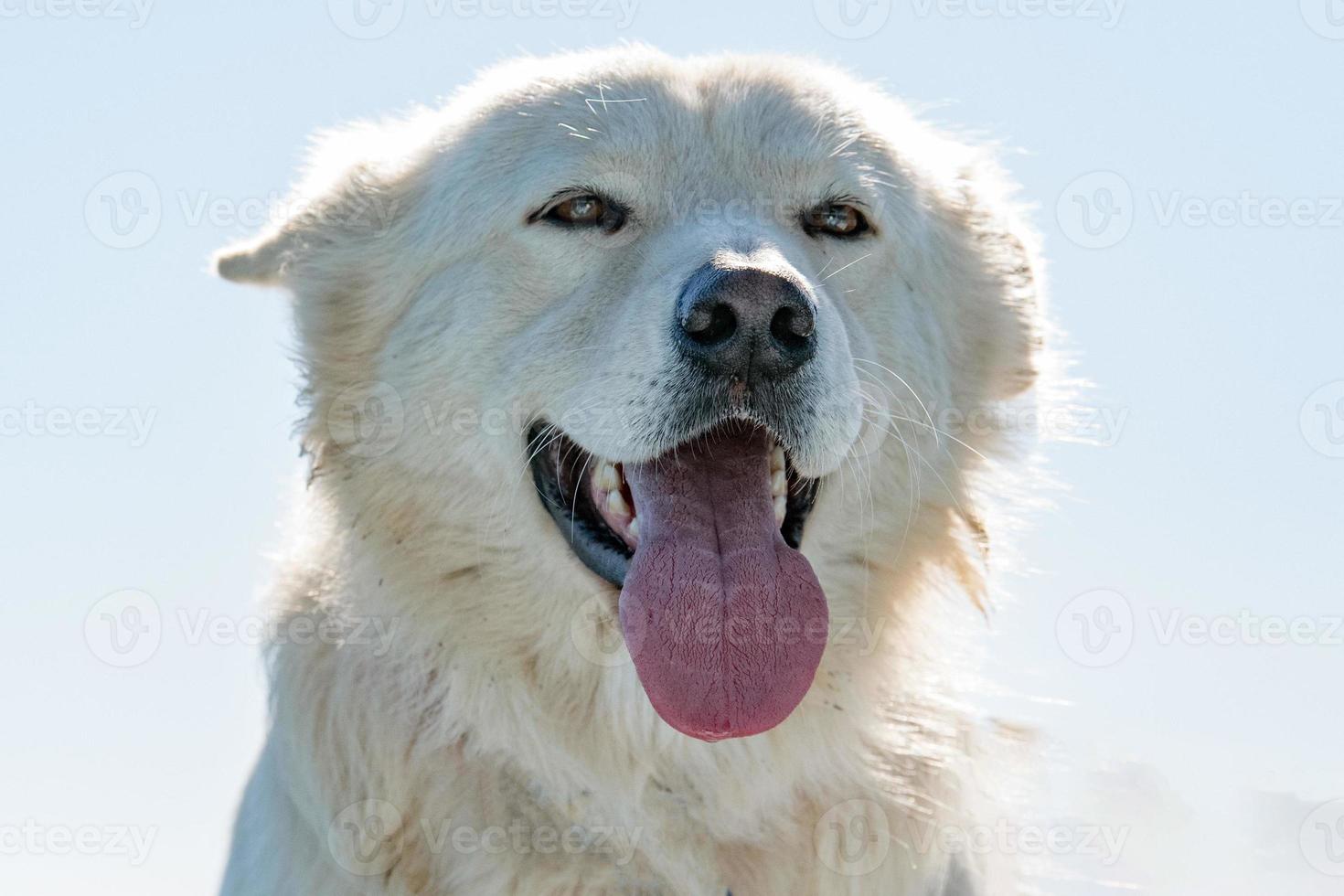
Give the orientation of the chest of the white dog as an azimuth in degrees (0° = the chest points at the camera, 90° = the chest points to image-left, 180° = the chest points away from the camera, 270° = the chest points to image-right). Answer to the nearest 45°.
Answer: approximately 0°
